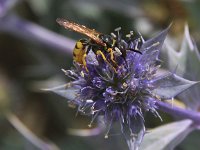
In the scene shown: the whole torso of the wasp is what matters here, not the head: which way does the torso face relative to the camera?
to the viewer's right
